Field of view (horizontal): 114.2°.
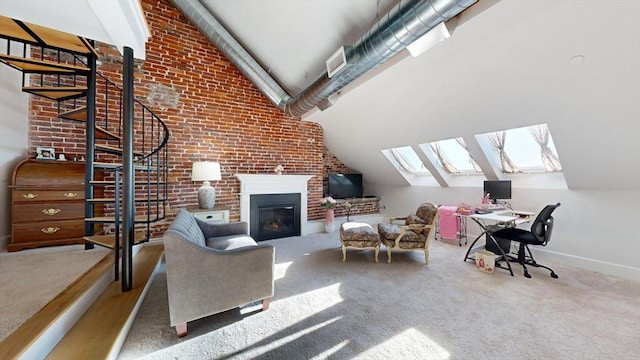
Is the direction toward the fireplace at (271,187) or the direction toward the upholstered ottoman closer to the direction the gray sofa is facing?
the upholstered ottoman

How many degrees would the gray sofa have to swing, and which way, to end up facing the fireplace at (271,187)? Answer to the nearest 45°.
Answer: approximately 45° to its left

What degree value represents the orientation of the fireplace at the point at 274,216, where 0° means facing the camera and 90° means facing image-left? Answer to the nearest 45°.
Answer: approximately 315°

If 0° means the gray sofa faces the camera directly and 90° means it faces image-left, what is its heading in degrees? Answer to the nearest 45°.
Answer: approximately 270°

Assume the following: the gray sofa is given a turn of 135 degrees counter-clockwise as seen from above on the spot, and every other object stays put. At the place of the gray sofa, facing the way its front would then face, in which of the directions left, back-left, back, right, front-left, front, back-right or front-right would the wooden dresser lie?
front

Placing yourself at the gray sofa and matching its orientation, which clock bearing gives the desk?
The desk is roughly at 12 o'clock from the gray sofa.
